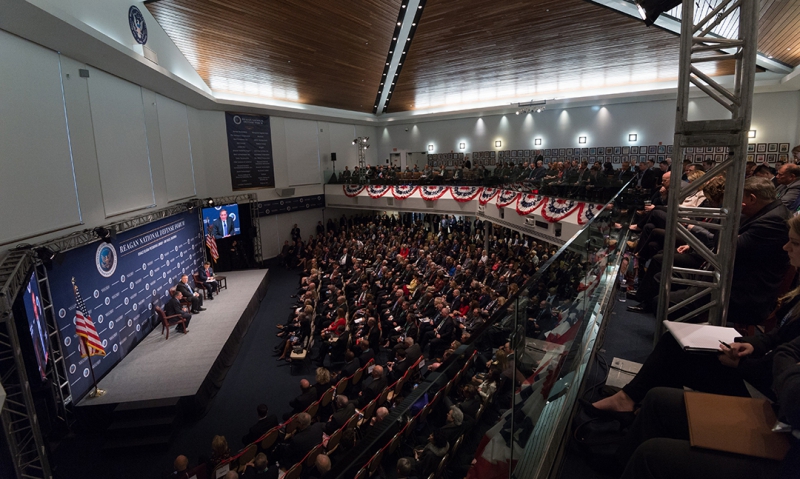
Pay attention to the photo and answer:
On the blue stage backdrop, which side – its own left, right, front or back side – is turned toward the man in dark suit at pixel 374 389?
front

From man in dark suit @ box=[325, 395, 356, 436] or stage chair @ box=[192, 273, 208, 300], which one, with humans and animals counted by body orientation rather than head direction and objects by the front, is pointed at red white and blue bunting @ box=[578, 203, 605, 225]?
the stage chair

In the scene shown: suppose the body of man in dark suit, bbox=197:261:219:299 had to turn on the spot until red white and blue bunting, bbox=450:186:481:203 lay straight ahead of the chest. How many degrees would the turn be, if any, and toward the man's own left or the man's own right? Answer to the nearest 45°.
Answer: approximately 45° to the man's own left

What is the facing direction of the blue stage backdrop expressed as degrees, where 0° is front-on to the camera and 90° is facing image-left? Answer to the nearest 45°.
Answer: approximately 315°

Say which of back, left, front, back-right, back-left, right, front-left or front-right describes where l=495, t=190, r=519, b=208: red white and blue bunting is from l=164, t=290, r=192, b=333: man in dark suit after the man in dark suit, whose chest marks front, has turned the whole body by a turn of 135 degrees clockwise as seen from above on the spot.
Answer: back-left

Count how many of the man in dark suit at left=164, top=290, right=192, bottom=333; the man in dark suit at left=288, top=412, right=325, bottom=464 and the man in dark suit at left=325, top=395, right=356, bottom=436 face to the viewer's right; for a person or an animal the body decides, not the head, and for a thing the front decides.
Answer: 1

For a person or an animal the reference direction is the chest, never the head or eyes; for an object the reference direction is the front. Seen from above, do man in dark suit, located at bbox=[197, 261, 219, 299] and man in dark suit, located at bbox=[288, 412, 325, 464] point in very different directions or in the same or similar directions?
very different directions

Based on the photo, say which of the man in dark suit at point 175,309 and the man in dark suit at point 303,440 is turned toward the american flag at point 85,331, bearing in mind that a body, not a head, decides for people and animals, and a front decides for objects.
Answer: the man in dark suit at point 303,440

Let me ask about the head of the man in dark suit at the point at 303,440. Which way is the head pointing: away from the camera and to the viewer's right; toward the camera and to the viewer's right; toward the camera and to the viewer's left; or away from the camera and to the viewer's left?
away from the camera and to the viewer's left

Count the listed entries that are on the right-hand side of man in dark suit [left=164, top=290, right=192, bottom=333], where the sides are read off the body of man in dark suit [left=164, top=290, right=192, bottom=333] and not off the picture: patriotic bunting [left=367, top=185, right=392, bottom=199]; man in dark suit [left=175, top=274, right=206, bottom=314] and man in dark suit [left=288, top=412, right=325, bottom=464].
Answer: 1

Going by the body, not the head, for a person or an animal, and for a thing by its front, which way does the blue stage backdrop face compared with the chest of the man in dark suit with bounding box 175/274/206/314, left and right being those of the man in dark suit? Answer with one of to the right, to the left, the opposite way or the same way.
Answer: the same way

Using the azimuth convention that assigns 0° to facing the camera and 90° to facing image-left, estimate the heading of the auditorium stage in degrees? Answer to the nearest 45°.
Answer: approximately 315°

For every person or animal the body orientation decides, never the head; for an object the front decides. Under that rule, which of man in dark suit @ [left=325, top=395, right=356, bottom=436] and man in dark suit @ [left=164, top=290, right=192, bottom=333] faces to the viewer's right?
man in dark suit @ [left=164, top=290, right=192, bottom=333]

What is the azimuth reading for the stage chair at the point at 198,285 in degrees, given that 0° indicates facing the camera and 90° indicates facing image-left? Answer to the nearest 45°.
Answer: approximately 315°

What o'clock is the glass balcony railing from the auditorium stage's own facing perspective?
The glass balcony railing is roughly at 1 o'clock from the auditorium stage.

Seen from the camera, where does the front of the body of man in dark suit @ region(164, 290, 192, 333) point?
to the viewer's right
